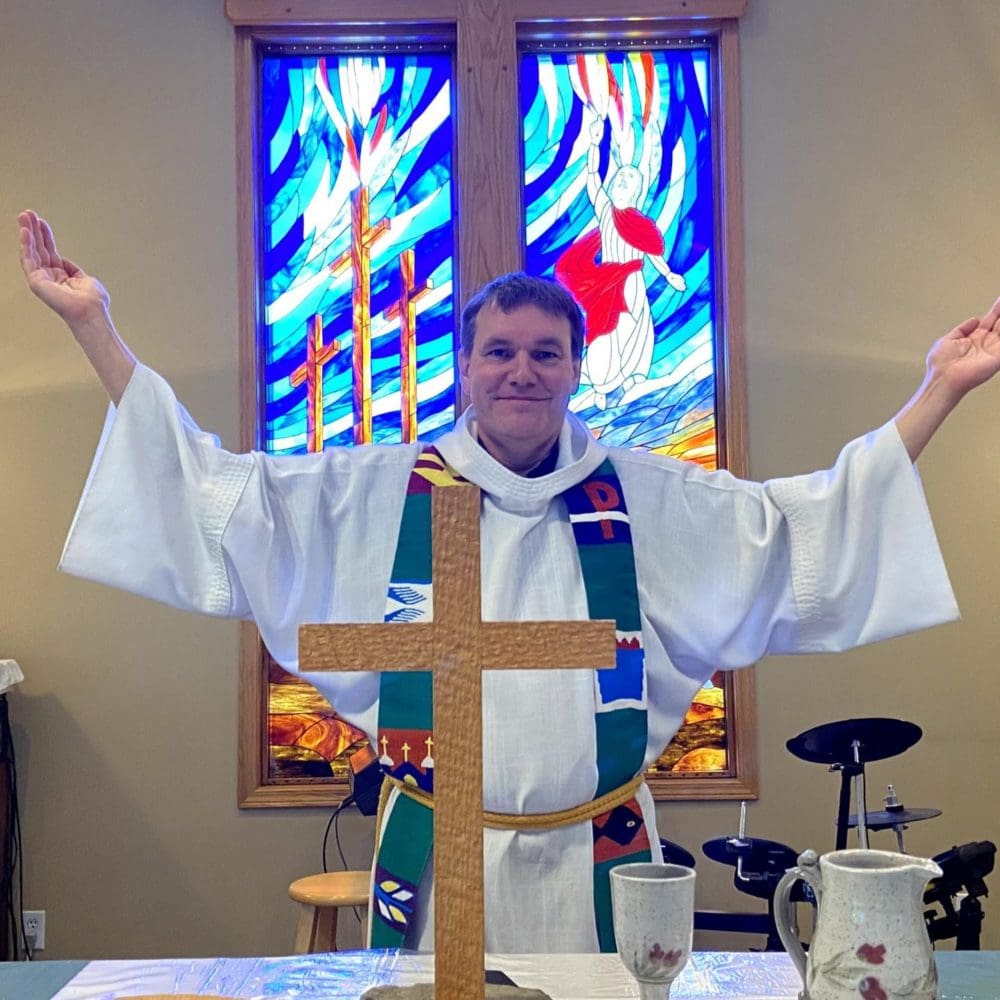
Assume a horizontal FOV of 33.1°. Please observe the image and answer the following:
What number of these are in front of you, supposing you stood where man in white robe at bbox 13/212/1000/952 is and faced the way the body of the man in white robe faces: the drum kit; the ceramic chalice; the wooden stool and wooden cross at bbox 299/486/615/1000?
2

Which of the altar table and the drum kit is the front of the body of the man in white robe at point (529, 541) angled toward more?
the altar table

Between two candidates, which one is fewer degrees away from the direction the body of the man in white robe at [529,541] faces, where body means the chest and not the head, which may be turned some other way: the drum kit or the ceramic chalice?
the ceramic chalice

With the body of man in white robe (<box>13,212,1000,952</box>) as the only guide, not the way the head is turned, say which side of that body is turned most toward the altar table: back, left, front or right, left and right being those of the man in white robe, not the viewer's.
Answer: front

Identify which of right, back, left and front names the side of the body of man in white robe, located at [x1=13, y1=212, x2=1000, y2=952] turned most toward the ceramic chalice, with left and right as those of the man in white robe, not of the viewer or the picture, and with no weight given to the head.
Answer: front

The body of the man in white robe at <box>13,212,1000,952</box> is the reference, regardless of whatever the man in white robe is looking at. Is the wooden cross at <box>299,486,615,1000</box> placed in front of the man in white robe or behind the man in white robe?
in front

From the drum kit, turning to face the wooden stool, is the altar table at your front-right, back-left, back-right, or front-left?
front-left

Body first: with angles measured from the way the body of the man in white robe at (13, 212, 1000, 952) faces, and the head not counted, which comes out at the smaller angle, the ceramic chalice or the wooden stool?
the ceramic chalice

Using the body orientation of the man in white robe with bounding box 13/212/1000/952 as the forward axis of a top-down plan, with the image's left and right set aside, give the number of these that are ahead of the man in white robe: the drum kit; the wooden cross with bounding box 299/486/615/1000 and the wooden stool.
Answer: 1

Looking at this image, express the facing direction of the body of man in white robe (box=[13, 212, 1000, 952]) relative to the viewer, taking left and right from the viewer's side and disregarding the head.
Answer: facing the viewer
